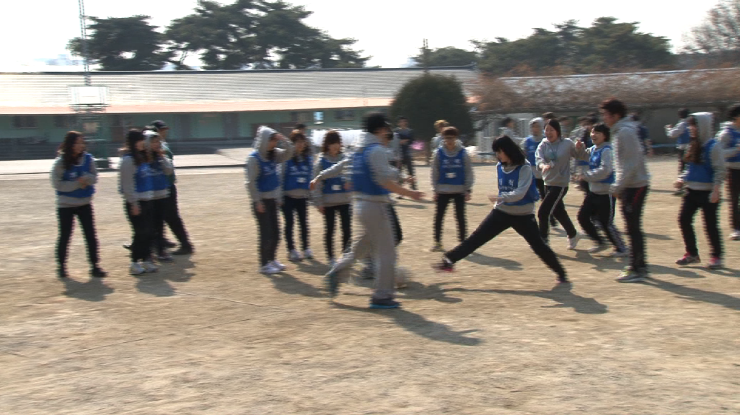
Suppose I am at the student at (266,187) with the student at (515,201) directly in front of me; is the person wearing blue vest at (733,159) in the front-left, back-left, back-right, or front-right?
front-left

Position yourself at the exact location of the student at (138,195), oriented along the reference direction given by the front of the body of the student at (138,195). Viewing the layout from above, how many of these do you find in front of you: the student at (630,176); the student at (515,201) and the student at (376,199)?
3

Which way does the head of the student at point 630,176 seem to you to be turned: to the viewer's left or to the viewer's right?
to the viewer's left

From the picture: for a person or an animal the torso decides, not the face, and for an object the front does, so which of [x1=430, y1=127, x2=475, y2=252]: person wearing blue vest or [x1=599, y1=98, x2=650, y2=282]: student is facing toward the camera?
the person wearing blue vest

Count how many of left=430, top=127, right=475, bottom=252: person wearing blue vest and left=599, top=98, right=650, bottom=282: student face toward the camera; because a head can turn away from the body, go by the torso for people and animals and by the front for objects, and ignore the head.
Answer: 1

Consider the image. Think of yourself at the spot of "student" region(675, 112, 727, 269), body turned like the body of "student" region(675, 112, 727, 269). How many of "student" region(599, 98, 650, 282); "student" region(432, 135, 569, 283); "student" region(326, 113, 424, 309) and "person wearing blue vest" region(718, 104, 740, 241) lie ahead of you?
3

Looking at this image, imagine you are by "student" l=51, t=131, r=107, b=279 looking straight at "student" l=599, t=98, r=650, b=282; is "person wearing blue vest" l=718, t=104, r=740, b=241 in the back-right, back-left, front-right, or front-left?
front-left

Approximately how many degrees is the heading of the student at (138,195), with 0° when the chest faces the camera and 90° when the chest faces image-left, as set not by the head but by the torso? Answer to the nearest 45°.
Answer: approximately 315°

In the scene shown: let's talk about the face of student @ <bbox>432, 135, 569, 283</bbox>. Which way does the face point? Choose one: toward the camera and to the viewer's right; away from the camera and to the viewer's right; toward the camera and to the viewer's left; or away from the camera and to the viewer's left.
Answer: toward the camera and to the viewer's left

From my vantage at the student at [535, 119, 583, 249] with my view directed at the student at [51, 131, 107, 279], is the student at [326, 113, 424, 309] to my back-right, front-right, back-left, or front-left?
front-left

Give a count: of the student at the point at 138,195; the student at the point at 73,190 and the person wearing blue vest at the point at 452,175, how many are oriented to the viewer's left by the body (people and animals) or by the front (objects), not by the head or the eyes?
0

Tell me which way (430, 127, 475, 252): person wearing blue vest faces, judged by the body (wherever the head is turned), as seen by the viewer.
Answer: toward the camera

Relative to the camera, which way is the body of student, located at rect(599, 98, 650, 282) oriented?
to the viewer's left

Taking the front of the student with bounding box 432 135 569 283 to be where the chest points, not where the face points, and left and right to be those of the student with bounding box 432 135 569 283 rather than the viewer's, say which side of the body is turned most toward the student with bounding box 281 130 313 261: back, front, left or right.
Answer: right

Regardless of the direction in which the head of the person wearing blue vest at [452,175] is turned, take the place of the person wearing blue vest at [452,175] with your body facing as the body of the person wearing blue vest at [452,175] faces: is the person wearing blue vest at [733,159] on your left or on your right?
on your left

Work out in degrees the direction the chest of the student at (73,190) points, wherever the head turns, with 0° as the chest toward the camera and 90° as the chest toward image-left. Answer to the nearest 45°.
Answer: approximately 315°
